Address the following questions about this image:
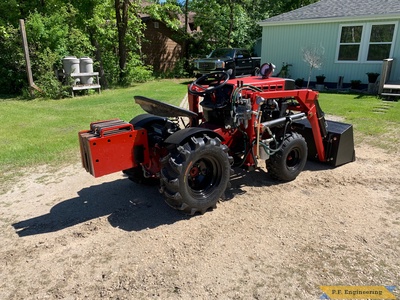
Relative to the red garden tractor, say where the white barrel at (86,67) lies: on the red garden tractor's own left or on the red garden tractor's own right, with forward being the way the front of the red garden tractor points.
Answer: on the red garden tractor's own left

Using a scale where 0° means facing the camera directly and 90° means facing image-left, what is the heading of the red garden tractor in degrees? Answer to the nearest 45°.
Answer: approximately 225°

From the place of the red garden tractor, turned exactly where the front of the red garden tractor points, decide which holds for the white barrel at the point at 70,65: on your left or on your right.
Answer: on your left
